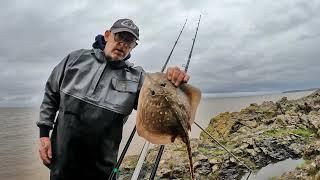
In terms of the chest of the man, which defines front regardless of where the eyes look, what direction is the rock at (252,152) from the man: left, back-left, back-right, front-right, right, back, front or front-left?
back-left

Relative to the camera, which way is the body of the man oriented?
toward the camera

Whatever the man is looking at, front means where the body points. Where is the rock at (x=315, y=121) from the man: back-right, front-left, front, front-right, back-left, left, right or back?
back-left
